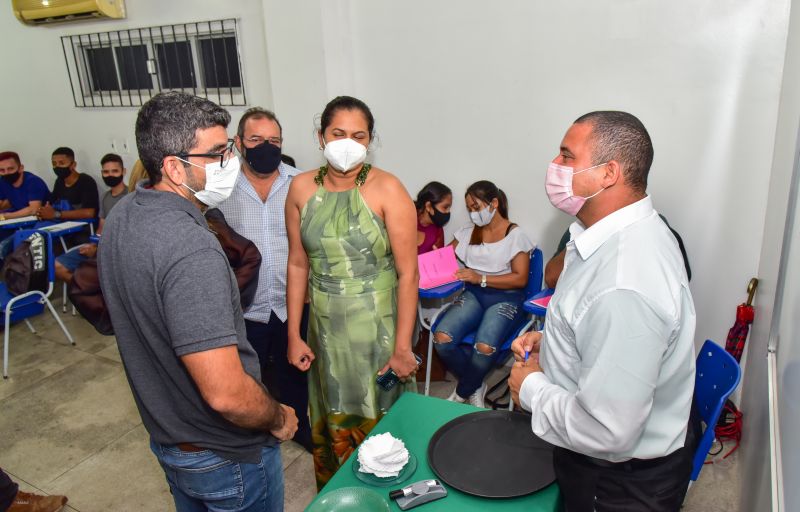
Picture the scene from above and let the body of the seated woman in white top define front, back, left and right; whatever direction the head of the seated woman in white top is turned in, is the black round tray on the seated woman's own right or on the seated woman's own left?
on the seated woman's own left

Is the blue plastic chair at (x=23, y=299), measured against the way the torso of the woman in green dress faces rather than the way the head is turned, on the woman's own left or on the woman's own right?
on the woman's own right

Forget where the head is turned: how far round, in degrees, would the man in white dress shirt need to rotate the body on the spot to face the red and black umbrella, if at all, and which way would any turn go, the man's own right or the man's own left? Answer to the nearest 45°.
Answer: approximately 90° to the man's own right

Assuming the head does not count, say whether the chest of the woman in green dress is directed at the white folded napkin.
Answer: yes

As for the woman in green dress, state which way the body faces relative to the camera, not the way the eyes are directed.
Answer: toward the camera

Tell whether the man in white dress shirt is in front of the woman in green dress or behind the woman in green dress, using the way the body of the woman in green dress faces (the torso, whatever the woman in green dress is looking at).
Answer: in front

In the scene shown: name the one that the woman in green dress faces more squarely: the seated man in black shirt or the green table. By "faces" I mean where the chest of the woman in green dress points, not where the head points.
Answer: the green table

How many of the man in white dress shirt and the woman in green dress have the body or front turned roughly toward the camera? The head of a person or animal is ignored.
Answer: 1

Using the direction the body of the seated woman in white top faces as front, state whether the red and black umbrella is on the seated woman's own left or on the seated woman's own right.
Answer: on the seated woman's own left

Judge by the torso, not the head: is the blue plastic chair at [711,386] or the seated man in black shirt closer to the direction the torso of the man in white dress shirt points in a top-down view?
the seated man in black shirt

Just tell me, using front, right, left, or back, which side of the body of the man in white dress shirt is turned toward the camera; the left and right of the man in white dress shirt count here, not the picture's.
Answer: left

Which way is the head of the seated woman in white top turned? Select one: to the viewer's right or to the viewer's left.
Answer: to the viewer's left

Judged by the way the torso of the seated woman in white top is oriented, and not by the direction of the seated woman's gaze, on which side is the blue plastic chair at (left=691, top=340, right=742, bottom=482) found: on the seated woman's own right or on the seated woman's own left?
on the seated woman's own left

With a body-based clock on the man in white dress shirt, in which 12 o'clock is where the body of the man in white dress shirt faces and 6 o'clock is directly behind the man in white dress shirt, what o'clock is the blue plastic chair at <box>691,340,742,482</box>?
The blue plastic chair is roughly at 4 o'clock from the man in white dress shirt.

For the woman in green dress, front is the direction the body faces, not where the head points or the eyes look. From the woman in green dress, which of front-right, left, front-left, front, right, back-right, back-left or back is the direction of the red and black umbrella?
left

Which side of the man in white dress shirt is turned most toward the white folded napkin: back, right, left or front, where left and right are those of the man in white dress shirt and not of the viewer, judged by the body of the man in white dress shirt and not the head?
front
